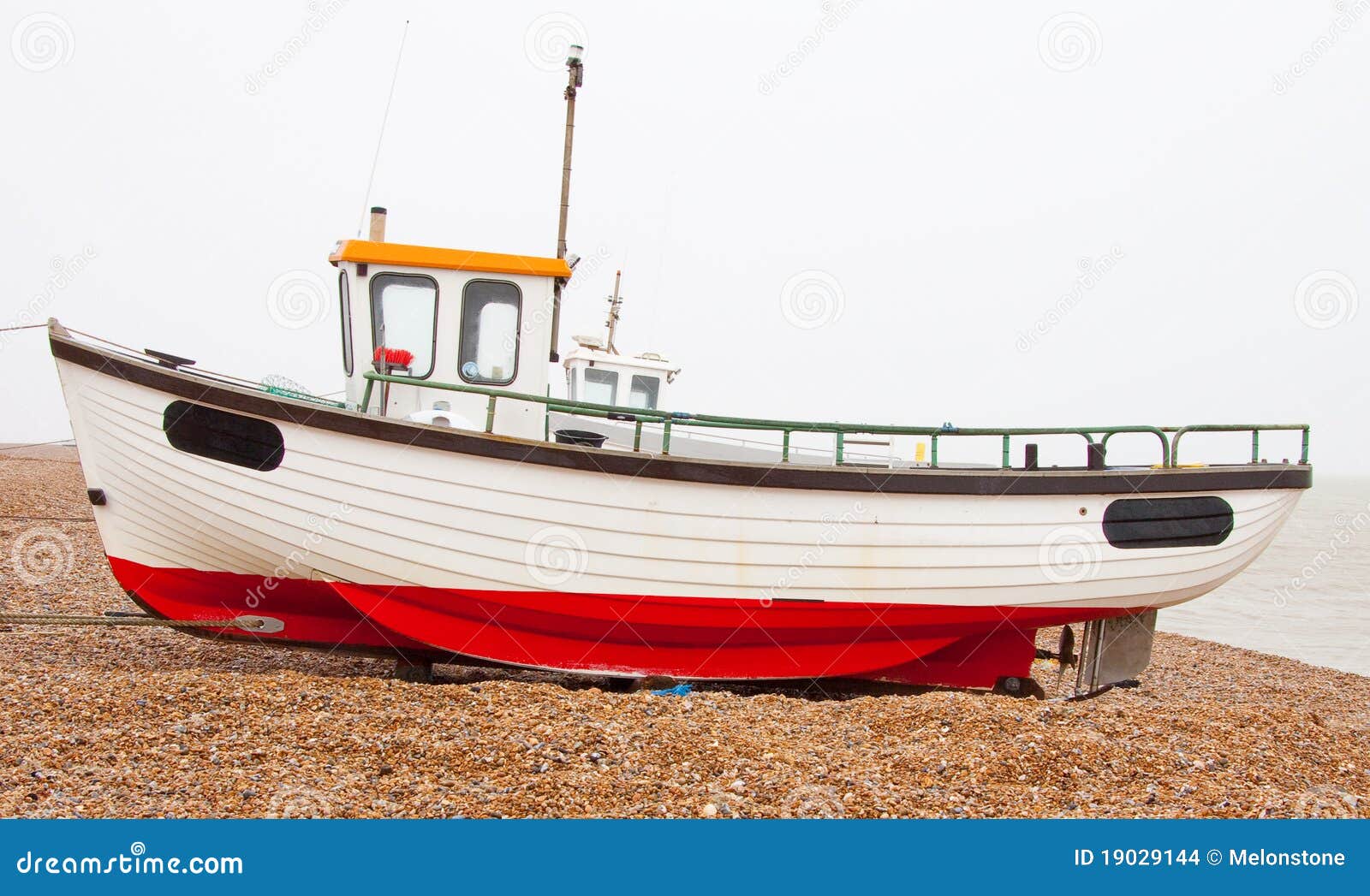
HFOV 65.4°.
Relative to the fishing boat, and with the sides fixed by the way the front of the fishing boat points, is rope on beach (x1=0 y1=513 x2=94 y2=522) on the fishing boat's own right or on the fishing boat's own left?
on the fishing boat's own right

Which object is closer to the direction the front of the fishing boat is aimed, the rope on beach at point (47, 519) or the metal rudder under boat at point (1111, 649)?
the rope on beach

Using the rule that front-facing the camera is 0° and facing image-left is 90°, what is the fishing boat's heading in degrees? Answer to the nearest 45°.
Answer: approximately 90°
